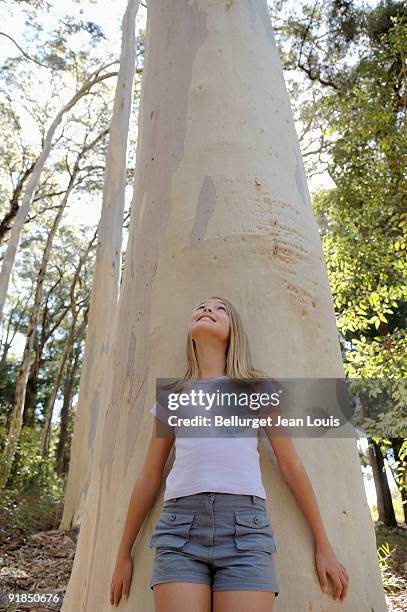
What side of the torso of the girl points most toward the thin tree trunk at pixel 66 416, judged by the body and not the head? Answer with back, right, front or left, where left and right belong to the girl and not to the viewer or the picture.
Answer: back

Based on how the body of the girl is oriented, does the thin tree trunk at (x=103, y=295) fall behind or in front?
behind

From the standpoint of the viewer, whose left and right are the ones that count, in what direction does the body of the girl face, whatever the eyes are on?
facing the viewer

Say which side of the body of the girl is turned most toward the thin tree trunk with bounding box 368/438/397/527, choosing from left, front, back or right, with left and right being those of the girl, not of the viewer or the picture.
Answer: back

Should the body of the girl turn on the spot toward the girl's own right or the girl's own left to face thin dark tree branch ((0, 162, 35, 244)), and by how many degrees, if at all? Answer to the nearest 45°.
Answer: approximately 135° to the girl's own right

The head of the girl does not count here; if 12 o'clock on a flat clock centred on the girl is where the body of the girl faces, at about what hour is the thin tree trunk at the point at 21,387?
The thin tree trunk is roughly at 5 o'clock from the girl.

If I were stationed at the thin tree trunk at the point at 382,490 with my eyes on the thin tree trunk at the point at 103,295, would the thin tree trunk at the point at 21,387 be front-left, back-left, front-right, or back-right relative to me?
front-right

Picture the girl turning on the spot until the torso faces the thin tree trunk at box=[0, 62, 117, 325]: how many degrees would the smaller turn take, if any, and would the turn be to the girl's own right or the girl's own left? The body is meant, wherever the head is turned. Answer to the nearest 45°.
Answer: approximately 135° to the girl's own right
